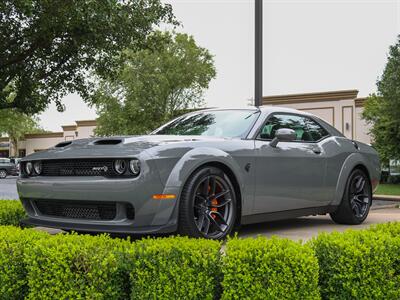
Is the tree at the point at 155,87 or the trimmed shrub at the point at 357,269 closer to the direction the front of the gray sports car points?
the trimmed shrub

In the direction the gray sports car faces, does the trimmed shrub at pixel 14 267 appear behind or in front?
in front

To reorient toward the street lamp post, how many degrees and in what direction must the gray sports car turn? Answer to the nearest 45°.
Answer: approximately 135° to its right

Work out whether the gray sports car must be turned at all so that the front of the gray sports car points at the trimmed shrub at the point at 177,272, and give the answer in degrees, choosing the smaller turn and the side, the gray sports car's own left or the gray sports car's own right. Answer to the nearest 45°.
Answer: approximately 45° to the gray sports car's own left

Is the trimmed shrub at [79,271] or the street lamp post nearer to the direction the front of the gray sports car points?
the trimmed shrub

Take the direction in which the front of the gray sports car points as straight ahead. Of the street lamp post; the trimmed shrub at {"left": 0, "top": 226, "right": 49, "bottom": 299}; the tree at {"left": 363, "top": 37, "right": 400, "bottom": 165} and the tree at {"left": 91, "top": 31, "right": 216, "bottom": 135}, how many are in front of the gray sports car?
1

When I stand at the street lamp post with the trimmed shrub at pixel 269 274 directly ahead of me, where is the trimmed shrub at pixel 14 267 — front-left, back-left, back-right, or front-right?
front-right

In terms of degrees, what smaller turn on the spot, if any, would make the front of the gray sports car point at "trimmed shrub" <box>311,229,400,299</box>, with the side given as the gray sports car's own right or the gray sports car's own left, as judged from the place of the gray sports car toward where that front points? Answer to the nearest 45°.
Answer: approximately 90° to the gray sports car's own left

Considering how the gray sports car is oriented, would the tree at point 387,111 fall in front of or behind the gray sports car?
behind

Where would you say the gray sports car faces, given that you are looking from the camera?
facing the viewer and to the left of the viewer

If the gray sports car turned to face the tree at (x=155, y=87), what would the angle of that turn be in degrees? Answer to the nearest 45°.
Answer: approximately 135° to its right

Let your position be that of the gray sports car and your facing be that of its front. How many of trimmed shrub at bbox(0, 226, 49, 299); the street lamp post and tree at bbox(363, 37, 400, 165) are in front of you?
1

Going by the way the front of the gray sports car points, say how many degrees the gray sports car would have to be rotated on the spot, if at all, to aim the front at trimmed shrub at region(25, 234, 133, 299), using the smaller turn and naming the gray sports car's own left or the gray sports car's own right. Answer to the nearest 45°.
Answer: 0° — it already faces it

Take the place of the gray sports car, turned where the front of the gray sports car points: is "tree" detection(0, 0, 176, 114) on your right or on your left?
on your right
